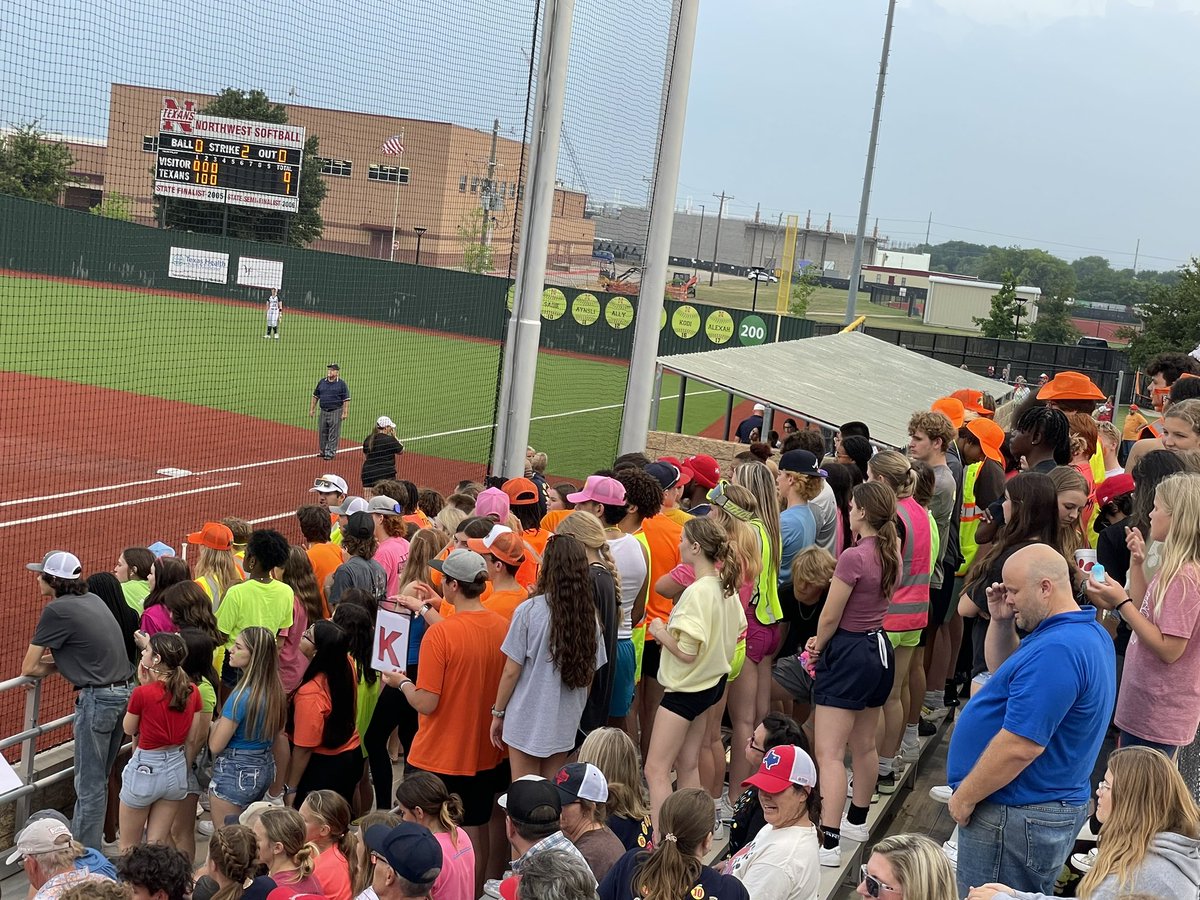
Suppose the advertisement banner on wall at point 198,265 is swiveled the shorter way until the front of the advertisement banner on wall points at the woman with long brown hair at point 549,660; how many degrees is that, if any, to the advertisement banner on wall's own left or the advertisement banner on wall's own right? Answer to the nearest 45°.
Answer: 0° — it already faces them

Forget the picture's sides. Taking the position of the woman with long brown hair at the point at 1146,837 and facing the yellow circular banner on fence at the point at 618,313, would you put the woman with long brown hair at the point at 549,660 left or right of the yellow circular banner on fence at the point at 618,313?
left

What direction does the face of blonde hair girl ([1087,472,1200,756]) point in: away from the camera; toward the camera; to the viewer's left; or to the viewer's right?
to the viewer's left

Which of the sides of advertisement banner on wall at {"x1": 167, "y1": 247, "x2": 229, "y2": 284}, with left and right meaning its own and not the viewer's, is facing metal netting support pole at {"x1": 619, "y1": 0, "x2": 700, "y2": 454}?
front

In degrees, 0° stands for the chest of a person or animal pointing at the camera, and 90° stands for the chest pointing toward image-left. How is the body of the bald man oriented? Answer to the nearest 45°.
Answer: approximately 90°

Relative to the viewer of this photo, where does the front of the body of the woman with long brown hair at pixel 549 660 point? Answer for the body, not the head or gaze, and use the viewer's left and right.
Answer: facing away from the viewer and to the left of the viewer

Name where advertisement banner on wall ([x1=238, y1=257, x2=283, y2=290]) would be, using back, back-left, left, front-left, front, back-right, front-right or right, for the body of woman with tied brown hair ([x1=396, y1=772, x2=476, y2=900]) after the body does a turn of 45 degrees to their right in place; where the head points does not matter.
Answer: front

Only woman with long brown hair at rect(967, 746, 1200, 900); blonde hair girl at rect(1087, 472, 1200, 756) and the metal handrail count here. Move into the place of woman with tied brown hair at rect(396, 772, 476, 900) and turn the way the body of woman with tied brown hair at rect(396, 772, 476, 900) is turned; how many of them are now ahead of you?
1

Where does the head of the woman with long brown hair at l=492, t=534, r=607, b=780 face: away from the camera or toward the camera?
away from the camera

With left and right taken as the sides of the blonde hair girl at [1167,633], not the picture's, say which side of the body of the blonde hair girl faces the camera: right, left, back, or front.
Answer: left

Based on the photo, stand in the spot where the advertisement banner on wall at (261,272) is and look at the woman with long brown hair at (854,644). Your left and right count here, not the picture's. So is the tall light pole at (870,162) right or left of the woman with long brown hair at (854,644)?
left

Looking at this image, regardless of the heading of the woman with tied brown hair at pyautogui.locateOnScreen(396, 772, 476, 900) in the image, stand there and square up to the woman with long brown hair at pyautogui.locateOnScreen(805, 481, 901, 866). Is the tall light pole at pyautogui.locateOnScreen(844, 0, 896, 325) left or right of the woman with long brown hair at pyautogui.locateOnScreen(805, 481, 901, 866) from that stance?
left

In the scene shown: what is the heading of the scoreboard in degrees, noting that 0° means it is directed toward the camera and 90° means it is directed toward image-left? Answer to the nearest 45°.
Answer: approximately 0°
